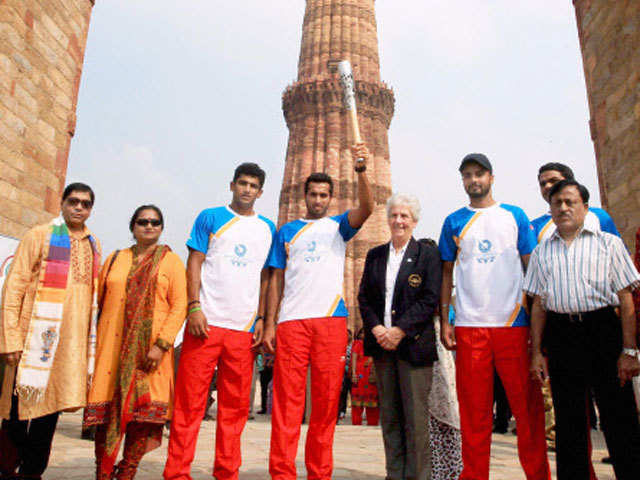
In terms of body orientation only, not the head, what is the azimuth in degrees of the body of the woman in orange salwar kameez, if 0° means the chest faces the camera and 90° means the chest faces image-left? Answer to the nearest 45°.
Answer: approximately 0°

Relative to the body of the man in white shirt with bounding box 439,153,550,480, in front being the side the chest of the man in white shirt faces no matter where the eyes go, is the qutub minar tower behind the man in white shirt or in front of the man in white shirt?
behind

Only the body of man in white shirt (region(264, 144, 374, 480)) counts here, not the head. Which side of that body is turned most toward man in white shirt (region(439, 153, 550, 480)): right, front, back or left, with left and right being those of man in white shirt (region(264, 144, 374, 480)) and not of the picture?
left

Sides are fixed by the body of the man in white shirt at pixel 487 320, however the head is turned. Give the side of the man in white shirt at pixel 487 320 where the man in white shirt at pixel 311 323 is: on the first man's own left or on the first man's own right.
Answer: on the first man's own right

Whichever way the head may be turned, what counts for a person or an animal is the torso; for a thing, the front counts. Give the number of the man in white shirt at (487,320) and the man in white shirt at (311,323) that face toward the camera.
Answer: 2

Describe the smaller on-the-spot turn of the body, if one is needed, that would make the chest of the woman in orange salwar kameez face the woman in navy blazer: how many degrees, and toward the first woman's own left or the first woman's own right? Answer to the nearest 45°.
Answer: approximately 45° to the first woman's own left

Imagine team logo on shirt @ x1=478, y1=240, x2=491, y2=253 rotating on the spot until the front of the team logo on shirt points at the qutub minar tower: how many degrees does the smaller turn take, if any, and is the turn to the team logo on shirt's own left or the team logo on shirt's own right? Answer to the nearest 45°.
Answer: approximately 180°

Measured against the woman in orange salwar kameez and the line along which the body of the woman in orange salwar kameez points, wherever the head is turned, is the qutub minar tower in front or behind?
behind

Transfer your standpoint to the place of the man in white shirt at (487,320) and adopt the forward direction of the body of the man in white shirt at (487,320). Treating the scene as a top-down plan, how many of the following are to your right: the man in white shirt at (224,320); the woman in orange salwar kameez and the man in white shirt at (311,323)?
3
